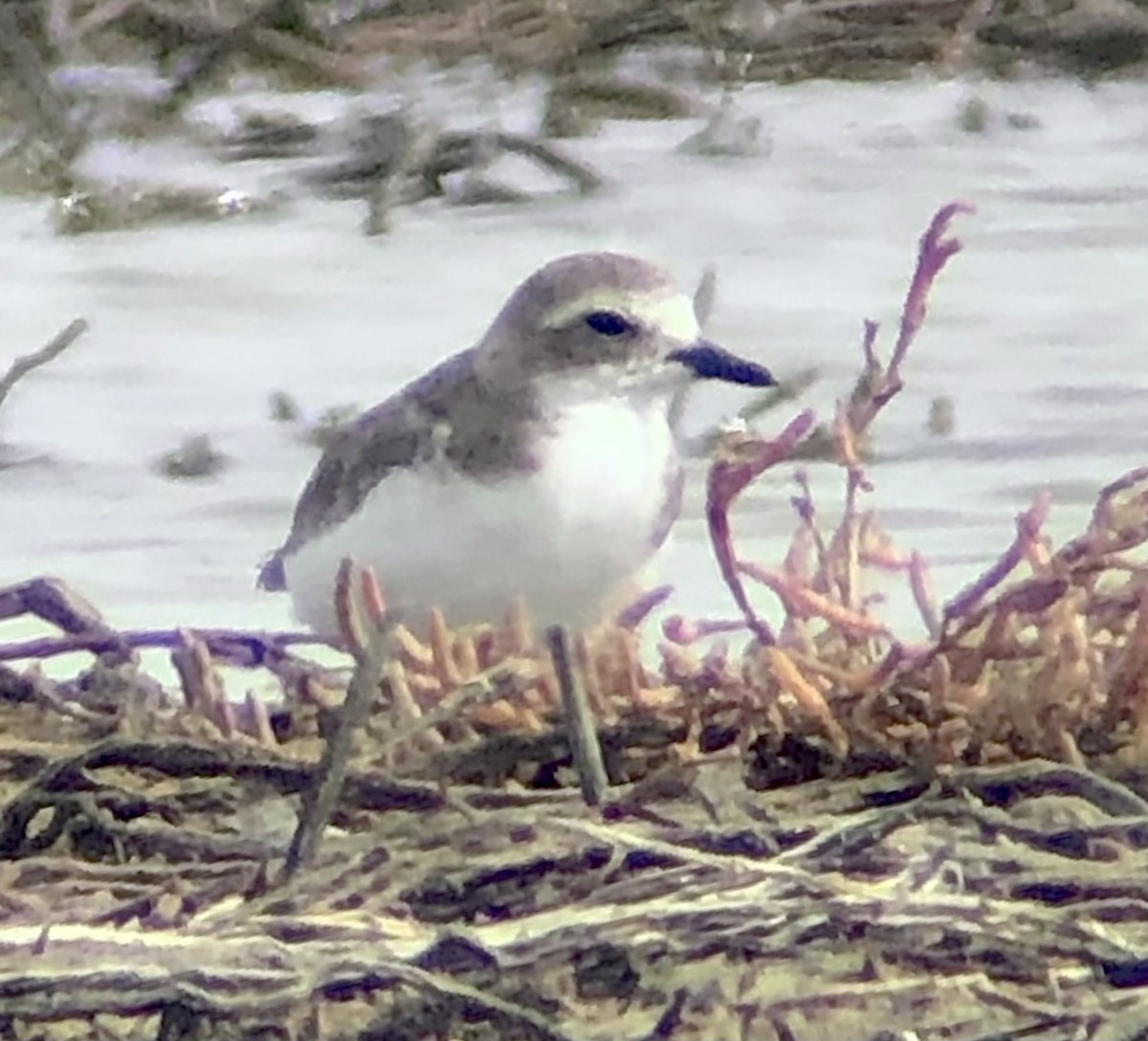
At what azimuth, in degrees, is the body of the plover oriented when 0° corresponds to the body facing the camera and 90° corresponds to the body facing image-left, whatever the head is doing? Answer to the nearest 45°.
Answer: approximately 315°
